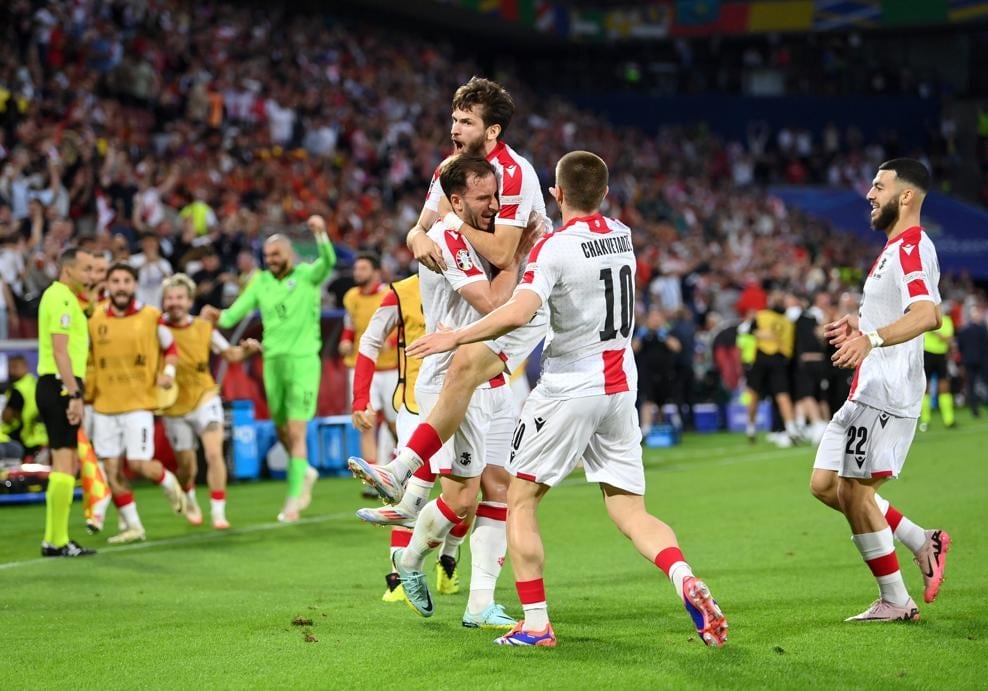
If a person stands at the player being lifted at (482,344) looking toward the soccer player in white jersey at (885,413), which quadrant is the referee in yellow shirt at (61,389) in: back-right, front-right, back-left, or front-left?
back-left

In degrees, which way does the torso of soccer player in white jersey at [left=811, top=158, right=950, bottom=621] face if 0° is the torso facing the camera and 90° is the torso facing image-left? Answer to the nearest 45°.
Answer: approximately 90°

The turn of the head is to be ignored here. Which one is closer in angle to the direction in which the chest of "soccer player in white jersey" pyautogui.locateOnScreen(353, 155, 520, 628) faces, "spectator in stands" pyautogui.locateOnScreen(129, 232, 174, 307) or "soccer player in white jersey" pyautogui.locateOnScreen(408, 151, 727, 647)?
the soccer player in white jersey

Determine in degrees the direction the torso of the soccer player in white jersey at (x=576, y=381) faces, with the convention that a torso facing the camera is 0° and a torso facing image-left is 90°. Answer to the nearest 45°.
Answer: approximately 135°

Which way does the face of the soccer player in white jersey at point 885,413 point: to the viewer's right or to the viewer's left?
to the viewer's left

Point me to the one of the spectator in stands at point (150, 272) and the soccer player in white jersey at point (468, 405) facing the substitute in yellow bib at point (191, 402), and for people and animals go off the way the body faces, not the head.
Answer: the spectator in stands

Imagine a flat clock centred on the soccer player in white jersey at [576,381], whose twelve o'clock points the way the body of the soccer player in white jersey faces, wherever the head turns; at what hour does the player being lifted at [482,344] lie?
The player being lifted is roughly at 12 o'clock from the soccer player in white jersey.

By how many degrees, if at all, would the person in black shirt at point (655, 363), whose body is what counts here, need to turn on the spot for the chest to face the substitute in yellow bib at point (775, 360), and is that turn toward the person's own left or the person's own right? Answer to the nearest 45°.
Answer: approximately 45° to the person's own left
